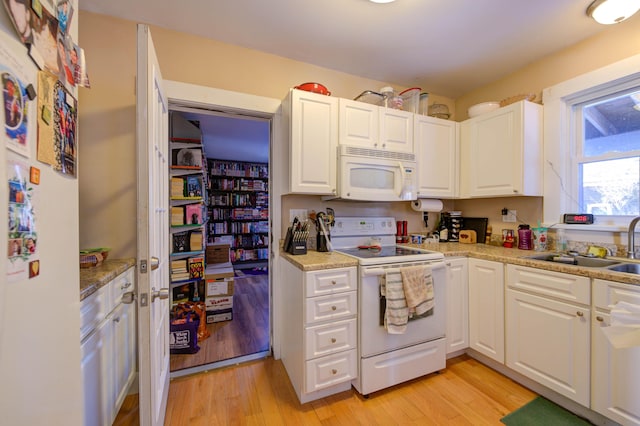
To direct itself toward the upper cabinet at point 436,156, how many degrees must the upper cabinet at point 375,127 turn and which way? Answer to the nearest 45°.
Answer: approximately 90° to its left

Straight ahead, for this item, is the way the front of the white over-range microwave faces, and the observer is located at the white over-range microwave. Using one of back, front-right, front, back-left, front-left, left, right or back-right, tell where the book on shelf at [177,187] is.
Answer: back-right

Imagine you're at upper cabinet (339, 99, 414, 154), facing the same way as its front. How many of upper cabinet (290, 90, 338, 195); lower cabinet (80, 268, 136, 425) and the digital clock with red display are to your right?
2

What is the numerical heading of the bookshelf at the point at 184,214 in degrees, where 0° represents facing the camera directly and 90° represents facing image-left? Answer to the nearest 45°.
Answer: approximately 315°

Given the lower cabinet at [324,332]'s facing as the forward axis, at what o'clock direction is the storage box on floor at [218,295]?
The storage box on floor is roughly at 6 o'clock from the lower cabinet.

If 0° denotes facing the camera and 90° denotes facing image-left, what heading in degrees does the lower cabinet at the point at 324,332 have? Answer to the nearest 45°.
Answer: approximately 315°
